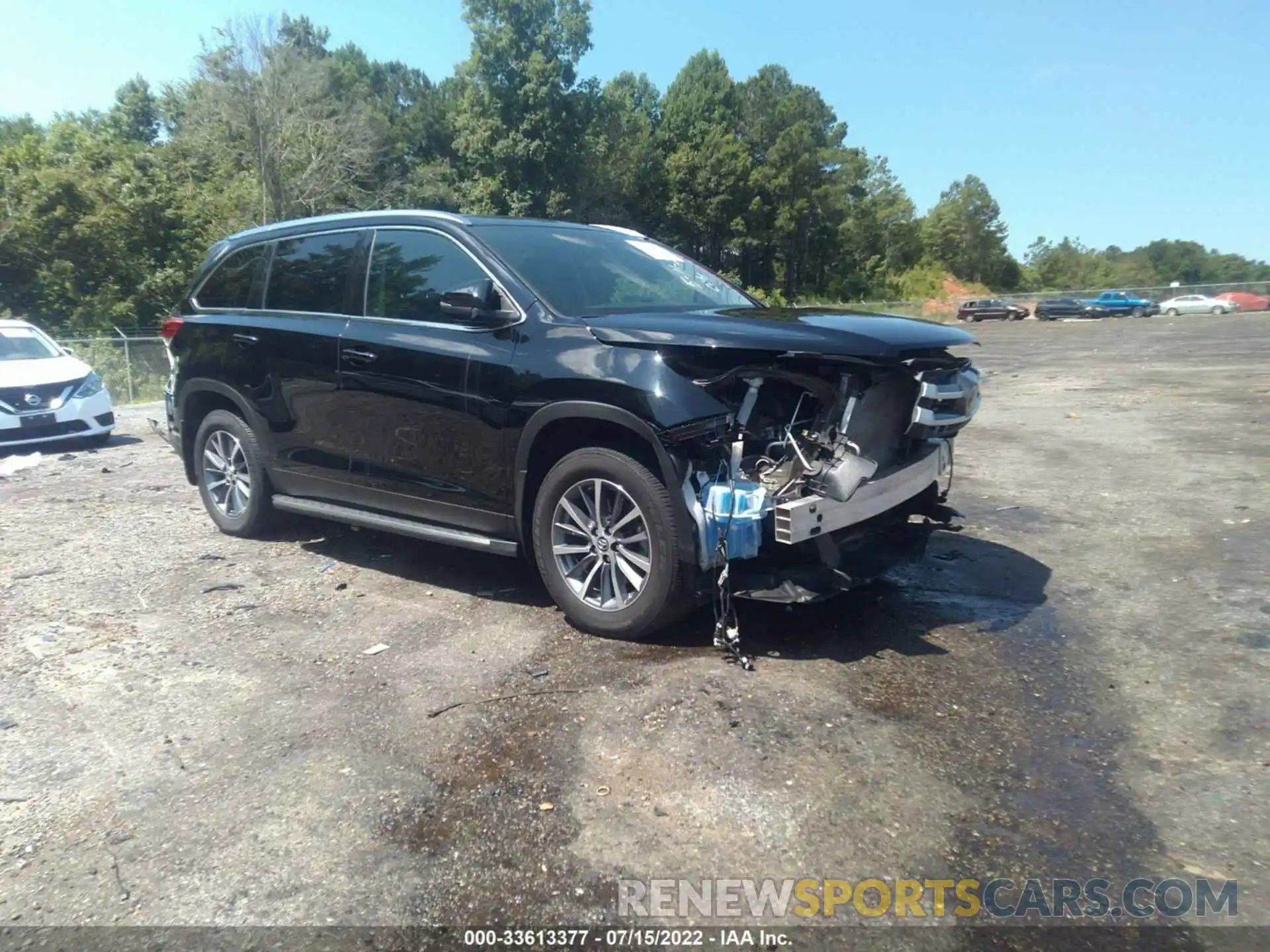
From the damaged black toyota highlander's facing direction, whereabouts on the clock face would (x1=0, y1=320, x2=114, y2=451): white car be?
The white car is roughly at 6 o'clock from the damaged black toyota highlander.

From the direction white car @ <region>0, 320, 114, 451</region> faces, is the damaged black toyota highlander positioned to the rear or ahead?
ahead

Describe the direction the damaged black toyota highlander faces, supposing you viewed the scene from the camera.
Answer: facing the viewer and to the right of the viewer

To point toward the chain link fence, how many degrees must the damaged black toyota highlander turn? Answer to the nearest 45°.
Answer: approximately 180°

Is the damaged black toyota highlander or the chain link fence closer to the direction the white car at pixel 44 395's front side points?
the damaged black toyota highlander

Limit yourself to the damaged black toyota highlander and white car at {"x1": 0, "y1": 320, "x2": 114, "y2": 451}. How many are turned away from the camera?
0

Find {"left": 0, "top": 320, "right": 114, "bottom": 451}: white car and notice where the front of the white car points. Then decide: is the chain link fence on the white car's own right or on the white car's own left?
on the white car's own left
